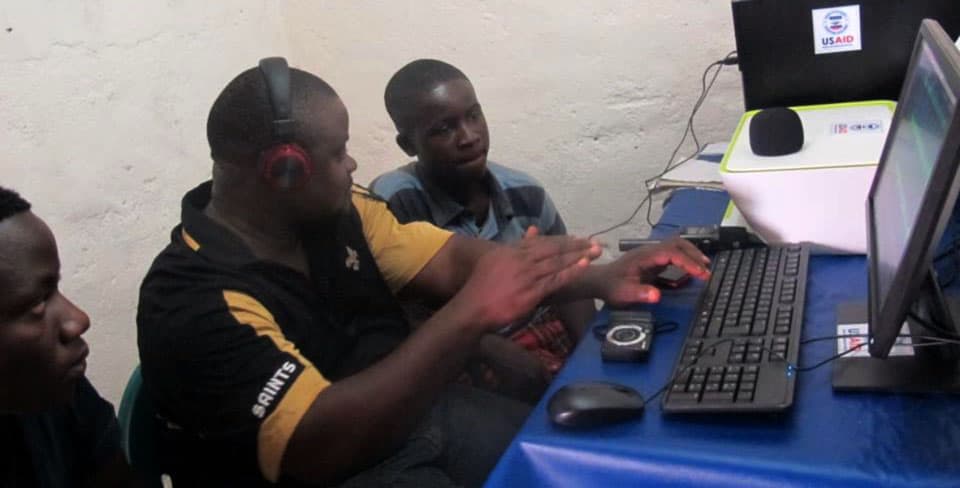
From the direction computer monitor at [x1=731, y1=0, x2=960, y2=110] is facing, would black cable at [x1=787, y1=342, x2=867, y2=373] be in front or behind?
behind

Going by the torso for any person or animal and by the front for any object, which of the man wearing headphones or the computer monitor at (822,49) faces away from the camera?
the computer monitor

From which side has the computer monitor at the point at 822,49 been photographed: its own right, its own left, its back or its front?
back

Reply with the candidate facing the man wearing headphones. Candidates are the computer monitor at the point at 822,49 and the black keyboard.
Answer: the black keyboard

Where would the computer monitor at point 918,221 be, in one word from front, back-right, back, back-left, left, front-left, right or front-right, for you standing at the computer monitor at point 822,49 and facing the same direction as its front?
back

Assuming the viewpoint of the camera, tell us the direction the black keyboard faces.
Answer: facing to the left of the viewer

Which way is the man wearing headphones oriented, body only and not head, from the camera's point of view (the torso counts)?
to the viewer's right

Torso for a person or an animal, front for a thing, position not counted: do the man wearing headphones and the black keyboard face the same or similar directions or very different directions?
very different directions

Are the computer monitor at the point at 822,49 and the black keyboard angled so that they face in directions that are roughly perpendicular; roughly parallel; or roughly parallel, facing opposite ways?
roughly perpendicular
